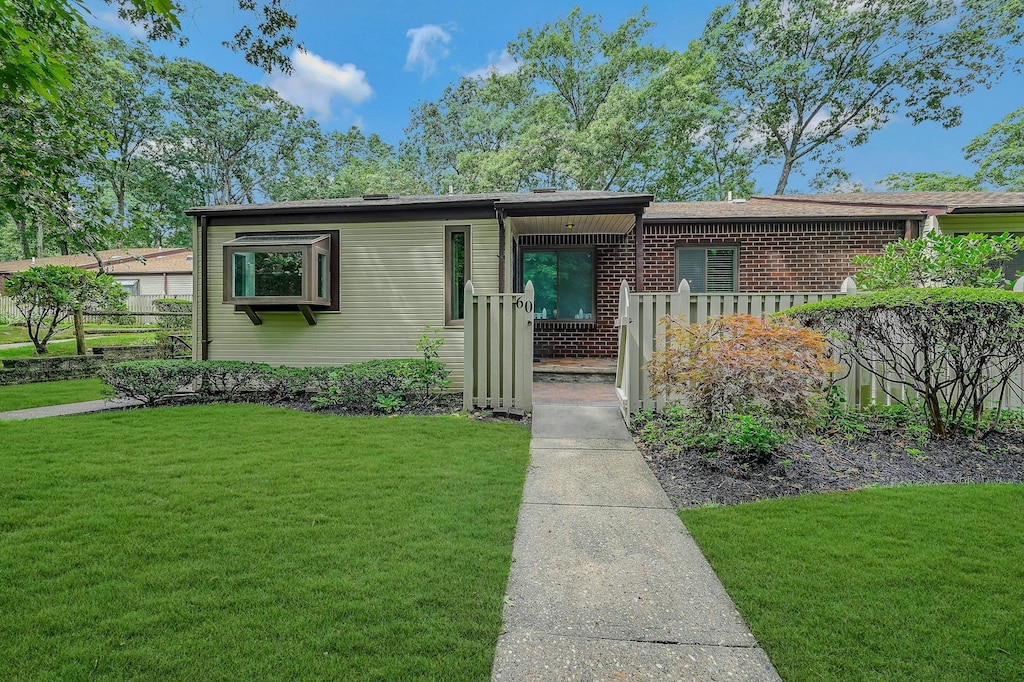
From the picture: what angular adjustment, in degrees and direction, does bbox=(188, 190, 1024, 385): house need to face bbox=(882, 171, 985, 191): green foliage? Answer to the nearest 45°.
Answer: approximately 135° to its left

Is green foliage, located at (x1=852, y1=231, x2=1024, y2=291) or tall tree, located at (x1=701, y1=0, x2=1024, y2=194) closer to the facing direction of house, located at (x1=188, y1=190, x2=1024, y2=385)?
the green foliage

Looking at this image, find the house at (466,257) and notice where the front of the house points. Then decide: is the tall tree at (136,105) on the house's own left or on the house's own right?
on the house's own right

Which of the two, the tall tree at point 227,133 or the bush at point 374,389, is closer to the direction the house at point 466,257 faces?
the bush

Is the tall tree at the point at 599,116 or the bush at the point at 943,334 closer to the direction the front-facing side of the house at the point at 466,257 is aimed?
the bush

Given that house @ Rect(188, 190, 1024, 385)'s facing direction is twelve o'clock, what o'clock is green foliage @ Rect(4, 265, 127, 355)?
The green foliage is roughly at 3 o'clock from the house.

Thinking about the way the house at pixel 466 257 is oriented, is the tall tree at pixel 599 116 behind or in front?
behind

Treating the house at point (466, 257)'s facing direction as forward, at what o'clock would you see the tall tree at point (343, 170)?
The tall tree is roughly at 5 o'clock from the house.

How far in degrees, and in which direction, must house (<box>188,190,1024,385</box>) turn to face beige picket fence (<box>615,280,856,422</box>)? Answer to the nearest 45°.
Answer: approximately 45° to its left

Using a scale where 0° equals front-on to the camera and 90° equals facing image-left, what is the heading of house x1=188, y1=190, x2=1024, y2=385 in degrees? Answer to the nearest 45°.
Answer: approximately 0°
